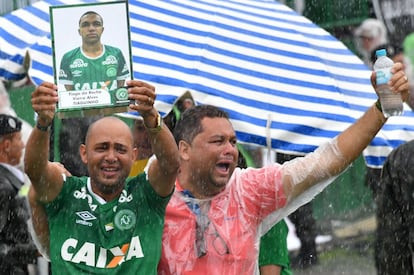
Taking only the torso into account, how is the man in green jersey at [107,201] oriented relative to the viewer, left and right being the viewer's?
facing the viewer

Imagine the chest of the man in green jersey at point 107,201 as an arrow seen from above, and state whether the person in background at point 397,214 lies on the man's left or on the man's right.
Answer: on the man's left

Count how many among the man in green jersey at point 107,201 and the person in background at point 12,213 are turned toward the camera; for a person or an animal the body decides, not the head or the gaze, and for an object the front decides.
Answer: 1

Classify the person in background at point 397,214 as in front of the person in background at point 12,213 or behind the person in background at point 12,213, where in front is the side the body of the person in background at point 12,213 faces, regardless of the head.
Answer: in front

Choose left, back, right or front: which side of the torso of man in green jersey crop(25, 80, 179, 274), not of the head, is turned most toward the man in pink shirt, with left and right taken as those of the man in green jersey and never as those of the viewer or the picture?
left

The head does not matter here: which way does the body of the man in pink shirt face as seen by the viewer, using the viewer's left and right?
facing the viewer and to the right of the viewer

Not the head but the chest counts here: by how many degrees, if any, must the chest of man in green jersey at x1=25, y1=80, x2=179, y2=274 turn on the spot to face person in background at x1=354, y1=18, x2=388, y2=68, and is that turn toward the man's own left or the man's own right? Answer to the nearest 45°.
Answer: approximately 135° to the man's own left
